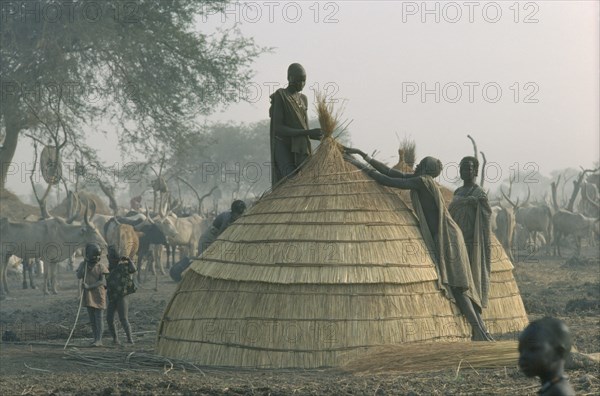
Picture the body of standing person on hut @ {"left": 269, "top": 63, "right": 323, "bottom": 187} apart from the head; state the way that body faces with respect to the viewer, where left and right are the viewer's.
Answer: facing the viewer and to the right of the viewer

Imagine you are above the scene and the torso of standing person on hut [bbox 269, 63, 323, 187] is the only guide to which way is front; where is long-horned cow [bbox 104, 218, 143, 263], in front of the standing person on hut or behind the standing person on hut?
behind

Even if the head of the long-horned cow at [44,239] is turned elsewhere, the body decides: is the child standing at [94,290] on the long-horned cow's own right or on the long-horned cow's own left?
on the long-horned cow's own right

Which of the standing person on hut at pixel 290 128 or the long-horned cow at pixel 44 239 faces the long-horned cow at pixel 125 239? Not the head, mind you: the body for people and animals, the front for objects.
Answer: the long-horned cow at pixel 44 239

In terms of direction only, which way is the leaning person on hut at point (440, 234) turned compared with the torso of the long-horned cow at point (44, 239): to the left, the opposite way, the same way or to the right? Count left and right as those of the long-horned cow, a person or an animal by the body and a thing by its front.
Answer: the opposite way

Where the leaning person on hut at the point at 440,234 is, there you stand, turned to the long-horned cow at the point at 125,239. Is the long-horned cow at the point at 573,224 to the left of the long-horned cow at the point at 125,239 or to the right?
right

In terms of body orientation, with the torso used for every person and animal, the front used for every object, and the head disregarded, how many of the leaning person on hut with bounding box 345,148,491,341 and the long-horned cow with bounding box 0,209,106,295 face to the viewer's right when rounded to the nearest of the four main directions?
1

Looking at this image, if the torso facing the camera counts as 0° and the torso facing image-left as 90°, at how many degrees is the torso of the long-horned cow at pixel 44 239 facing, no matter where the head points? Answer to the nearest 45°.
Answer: approximately 270°

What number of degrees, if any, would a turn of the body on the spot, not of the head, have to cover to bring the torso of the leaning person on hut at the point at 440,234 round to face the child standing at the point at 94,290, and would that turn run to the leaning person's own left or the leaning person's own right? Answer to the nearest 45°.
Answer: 0° — they already face them

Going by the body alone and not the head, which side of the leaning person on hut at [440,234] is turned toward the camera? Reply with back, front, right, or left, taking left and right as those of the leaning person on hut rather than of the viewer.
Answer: left

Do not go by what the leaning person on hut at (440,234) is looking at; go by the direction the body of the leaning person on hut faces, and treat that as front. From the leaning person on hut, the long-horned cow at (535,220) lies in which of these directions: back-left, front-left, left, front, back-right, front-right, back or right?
right
